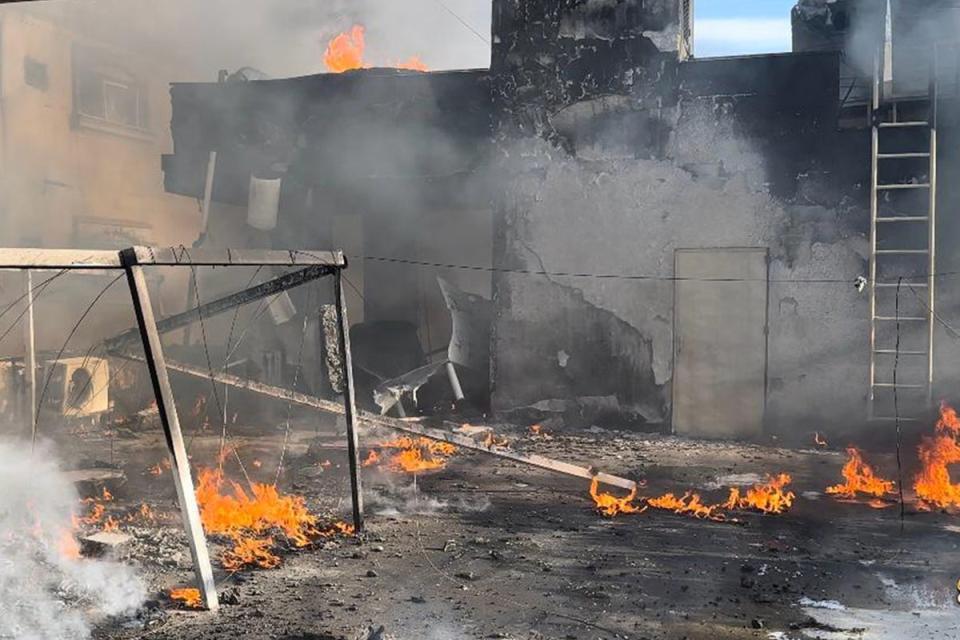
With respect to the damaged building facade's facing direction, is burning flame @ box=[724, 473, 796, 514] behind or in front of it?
in front

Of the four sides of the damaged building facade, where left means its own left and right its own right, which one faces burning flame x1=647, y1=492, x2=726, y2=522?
front

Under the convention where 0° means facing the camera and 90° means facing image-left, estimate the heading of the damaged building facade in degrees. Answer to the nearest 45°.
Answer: approximately 0°

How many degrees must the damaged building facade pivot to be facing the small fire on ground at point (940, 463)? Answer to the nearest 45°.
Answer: approximately 45° to its left

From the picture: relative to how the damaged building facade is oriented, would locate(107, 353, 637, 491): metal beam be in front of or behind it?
in front

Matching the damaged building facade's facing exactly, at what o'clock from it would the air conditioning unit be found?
The air conditioning unit is roughly at 3 o'clock from the damaged building facade.

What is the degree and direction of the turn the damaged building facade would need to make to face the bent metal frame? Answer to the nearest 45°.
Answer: approximately 45° to its right

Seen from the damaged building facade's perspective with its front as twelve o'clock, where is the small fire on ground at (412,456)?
The small fire on ground is roughly at 2 o'clock from the damaged building facade.

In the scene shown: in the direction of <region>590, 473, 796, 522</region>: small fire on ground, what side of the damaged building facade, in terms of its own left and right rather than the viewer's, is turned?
front
